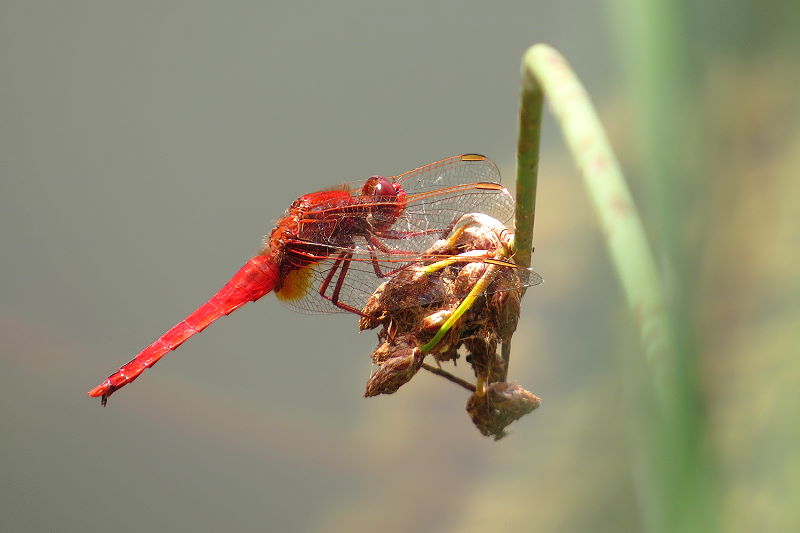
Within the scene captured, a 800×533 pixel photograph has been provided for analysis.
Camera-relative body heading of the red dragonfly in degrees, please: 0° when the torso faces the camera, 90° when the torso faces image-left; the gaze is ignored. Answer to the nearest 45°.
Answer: approximately 270°
